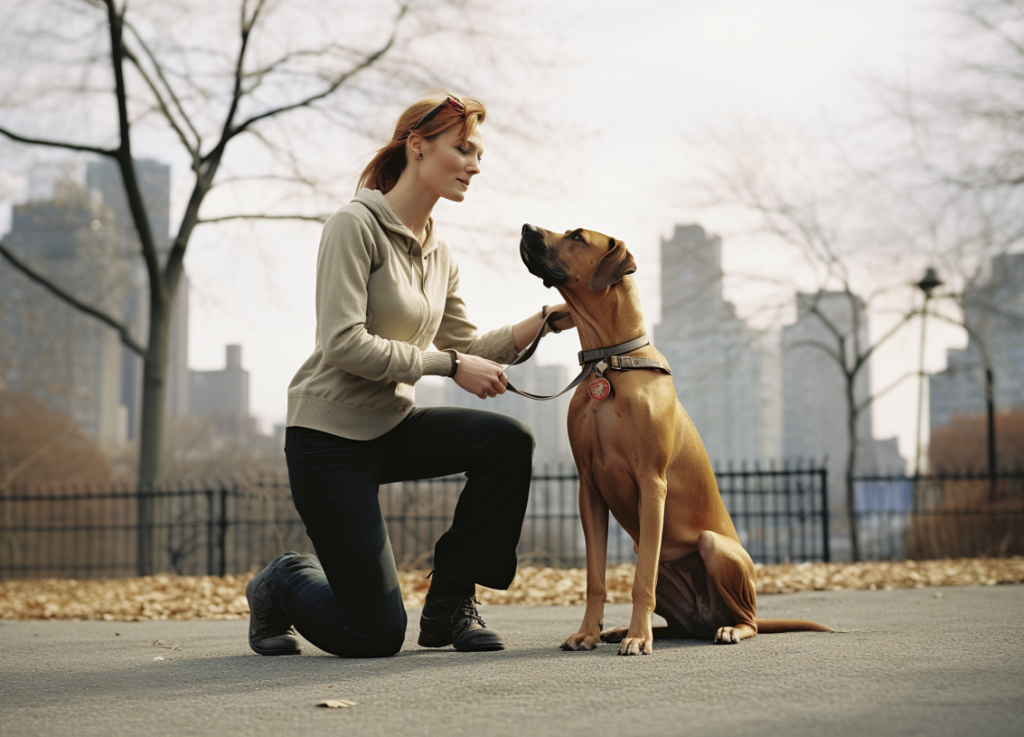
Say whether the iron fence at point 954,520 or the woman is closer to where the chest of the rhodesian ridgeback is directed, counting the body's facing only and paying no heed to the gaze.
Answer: the woman

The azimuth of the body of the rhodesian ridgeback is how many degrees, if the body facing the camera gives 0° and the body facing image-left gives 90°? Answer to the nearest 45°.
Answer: approximately 45°

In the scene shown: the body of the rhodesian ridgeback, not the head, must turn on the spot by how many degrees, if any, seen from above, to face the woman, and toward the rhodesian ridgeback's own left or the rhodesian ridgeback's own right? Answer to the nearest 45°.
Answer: approximately 45° to the rhodesian ridgeback's own right

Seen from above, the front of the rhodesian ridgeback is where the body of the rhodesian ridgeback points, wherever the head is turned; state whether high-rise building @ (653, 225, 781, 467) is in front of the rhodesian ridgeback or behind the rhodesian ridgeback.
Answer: behind

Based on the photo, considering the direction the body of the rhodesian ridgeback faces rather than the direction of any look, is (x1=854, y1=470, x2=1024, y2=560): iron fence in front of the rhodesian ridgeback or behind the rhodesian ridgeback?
behind

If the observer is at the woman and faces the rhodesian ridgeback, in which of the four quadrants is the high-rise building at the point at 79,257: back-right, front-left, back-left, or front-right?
back-left

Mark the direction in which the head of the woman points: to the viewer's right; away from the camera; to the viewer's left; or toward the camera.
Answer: to the viewer's right
